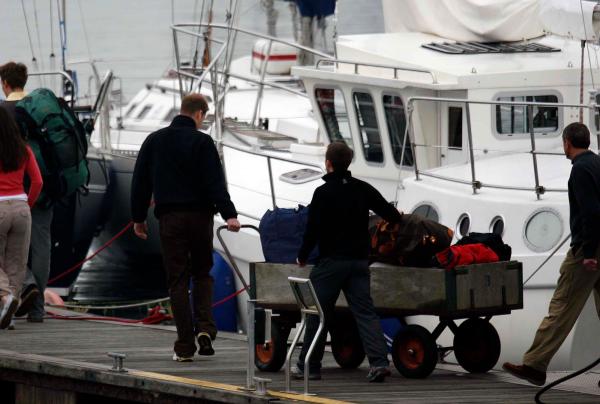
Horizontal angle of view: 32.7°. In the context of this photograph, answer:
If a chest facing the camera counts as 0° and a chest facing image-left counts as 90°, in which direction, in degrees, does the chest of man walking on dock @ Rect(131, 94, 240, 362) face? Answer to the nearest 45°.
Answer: approximately 180°

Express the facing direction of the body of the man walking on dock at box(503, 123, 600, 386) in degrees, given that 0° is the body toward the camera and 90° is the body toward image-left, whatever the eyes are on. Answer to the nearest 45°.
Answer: approximately 90°

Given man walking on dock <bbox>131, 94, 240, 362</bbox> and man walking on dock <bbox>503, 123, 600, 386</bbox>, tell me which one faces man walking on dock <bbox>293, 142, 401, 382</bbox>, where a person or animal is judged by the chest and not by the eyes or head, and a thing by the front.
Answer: man walking on dock <bbox>503, 123, 600, 386</bbox>

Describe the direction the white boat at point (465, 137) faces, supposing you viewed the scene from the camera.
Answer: facing the viewer and to the left of the viewer

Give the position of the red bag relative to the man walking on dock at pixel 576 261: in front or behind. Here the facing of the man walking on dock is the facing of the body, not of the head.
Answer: in front

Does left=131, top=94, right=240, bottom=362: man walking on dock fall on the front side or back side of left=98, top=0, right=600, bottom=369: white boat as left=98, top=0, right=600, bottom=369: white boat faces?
on the front side

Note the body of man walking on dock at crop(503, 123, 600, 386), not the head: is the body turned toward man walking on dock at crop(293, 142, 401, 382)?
yes

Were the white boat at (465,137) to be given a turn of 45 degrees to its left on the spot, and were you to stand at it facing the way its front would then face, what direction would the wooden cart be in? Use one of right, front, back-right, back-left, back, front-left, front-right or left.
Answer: front

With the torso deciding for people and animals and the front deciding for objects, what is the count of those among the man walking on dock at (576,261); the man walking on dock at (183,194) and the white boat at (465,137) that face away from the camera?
1
